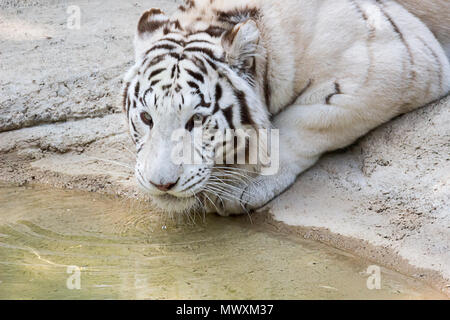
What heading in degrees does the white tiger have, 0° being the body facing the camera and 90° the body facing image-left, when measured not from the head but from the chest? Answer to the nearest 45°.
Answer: approximately 45°
